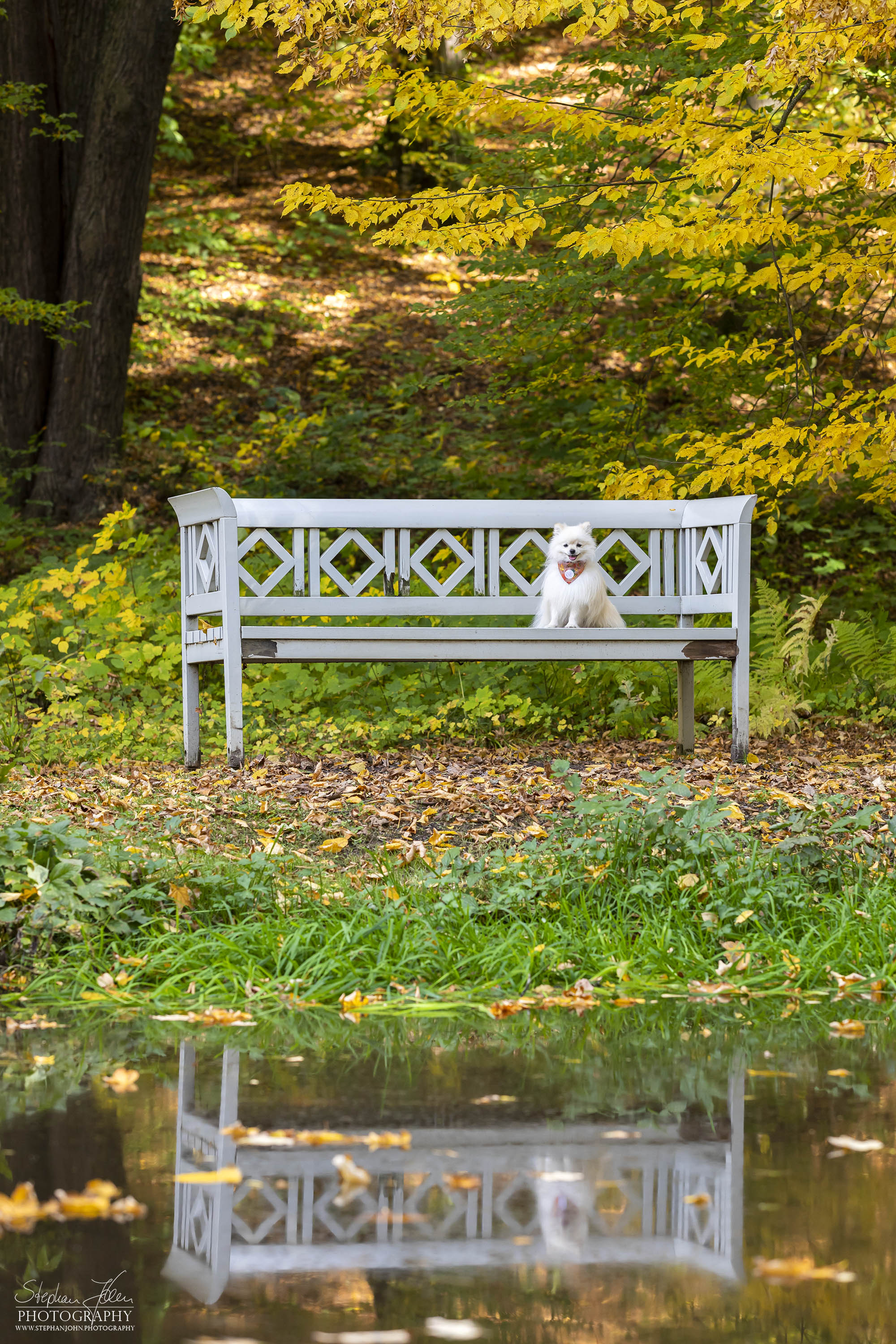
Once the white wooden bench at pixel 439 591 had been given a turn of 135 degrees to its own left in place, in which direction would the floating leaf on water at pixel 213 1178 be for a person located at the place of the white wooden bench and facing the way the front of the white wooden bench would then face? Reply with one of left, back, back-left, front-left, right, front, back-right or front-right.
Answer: back-right

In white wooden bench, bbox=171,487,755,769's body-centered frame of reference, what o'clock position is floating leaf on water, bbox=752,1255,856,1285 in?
The floating leaf on water is roughly at 12 o'clock from the white wooden bench.

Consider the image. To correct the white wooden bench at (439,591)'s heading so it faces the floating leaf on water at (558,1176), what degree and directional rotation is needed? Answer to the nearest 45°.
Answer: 0° — it already faces it

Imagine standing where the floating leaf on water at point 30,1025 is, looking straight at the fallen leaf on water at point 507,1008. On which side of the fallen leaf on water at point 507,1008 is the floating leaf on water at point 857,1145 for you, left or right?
right

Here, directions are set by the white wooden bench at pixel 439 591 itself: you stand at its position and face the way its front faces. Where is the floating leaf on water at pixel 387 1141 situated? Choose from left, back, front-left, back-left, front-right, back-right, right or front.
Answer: front

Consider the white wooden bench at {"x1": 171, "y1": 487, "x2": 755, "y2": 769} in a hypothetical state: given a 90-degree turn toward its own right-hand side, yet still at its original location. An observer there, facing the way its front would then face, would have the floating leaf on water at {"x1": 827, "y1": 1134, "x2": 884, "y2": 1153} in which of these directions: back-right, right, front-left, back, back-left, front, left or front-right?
left

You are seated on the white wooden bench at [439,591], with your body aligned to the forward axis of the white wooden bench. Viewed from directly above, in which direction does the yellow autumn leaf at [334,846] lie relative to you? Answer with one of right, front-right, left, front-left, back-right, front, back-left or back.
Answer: front

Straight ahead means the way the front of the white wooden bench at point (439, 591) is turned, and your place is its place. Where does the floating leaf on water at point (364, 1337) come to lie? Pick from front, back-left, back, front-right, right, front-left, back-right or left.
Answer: front

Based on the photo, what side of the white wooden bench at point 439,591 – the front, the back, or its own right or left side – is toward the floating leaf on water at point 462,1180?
front

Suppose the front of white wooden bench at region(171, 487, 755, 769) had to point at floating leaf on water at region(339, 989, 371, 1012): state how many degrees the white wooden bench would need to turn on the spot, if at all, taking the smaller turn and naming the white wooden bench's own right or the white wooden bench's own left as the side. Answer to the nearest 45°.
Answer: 0° — it already faces it

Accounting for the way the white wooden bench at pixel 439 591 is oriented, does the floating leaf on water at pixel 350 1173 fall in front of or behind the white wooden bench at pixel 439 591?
in front

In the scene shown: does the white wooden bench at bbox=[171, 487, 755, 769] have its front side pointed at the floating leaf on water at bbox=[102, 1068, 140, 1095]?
yes

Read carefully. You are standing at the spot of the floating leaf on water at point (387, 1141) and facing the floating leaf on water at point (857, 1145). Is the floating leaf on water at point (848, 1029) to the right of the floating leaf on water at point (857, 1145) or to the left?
left

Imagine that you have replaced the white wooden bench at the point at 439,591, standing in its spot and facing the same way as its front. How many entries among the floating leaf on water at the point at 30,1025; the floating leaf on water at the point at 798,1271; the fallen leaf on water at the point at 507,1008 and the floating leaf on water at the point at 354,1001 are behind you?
0

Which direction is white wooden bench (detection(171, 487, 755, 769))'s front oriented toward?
toward the camera

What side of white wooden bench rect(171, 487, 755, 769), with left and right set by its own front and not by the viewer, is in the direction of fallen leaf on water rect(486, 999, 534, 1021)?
front
